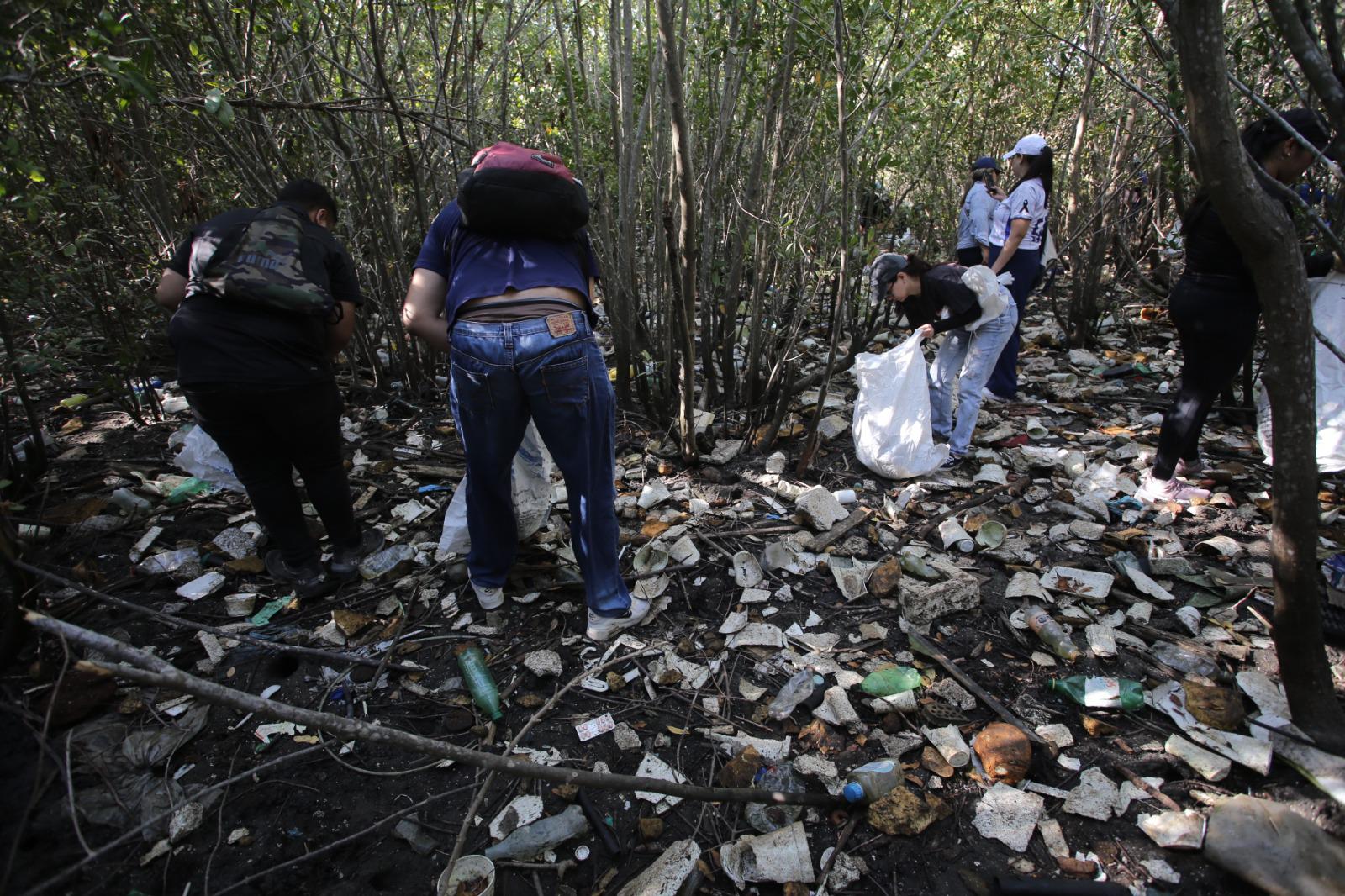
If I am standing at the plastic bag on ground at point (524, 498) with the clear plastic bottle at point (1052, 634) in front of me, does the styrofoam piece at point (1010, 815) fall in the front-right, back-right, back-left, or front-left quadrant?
front-right

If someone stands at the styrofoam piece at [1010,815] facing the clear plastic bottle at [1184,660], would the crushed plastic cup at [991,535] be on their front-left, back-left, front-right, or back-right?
front-left

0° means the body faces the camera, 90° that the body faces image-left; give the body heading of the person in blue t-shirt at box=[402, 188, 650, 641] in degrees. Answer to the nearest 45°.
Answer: approximately 180°

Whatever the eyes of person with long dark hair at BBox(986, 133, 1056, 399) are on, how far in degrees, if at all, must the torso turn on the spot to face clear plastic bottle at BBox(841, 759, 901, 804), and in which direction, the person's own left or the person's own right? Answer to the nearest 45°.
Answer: approximately 90° to the person's own left

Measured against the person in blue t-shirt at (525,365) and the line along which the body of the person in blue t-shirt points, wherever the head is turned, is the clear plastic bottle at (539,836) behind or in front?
behind

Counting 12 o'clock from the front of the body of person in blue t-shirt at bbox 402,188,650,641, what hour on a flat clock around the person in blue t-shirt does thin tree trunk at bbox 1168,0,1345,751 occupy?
The thin tree trunk is roughly at 4 o'clock from the person in blue t-shirt.

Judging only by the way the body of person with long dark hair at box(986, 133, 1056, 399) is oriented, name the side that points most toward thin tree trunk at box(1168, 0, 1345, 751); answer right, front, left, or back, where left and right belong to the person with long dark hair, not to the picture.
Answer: left

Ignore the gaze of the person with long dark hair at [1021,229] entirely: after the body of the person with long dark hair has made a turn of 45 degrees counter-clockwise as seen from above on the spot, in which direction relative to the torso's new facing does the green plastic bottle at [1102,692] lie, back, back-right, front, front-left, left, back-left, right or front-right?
front-left

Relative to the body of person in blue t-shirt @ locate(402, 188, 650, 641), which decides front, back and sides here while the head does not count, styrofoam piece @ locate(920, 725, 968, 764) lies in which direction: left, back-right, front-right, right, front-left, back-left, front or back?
back-right

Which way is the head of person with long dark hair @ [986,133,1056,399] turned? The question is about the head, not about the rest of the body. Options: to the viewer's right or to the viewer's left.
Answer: to the viewer's left

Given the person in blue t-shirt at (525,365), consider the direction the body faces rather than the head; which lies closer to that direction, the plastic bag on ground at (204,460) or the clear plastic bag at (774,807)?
the plastic bag on ground

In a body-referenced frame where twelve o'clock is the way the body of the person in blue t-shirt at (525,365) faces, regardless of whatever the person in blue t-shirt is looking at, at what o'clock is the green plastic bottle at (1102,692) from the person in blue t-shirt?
The green plastic bottle is roughly at 4 o'clock from the person in blue t-shirt.

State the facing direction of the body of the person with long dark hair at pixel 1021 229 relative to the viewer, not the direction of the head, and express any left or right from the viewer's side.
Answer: facing to the left of the viewer

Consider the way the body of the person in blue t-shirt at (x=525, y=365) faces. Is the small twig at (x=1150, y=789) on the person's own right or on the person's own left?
on the person's own right

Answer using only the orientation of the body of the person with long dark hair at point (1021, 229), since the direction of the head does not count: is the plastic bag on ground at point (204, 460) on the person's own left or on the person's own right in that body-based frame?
on the person's own left
